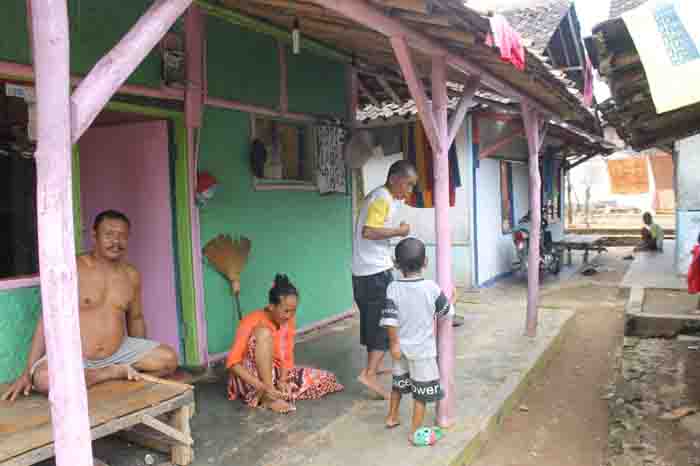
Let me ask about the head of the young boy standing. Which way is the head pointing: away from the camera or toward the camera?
away from the camera

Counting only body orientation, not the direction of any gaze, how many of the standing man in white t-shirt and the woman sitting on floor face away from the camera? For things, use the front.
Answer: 0

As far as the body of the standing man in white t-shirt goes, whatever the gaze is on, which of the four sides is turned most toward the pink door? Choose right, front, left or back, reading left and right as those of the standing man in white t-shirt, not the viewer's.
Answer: back

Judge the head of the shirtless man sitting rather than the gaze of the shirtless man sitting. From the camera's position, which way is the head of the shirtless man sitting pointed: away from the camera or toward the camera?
toward the camera

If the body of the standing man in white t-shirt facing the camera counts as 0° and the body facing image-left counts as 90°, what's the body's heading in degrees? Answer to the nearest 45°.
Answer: approximately 270°

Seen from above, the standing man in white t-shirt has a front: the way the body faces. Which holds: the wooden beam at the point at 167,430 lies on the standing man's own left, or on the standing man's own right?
on the standing man's own right
